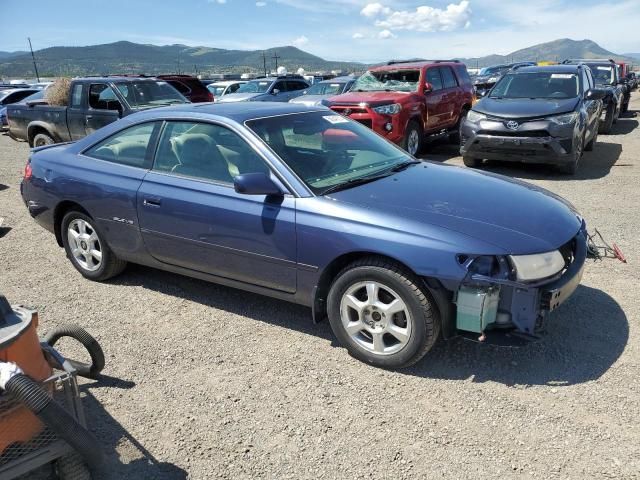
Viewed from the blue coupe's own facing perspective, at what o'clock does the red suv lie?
The red suv is roughly at 8 o'clock from the blue coupe.

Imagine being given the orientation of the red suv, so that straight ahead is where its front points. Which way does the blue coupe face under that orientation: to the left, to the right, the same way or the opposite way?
to the left

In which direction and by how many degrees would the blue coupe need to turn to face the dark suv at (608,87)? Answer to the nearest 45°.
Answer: approximately 90° to its left

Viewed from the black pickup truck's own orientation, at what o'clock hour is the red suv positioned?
The red suv is roughly at 11 o'clock from the black pickup truck.

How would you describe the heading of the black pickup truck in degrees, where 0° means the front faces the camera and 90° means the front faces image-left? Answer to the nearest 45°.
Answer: approximately 315°

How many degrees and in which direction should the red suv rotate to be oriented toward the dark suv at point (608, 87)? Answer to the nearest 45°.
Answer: approximately 180°

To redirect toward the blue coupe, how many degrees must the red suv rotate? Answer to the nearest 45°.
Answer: approximately 45° to its left

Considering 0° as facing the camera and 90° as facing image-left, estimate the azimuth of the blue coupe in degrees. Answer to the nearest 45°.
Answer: approximately 315°

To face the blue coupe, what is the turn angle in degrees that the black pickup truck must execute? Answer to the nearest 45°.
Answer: approximately 45° to its right
